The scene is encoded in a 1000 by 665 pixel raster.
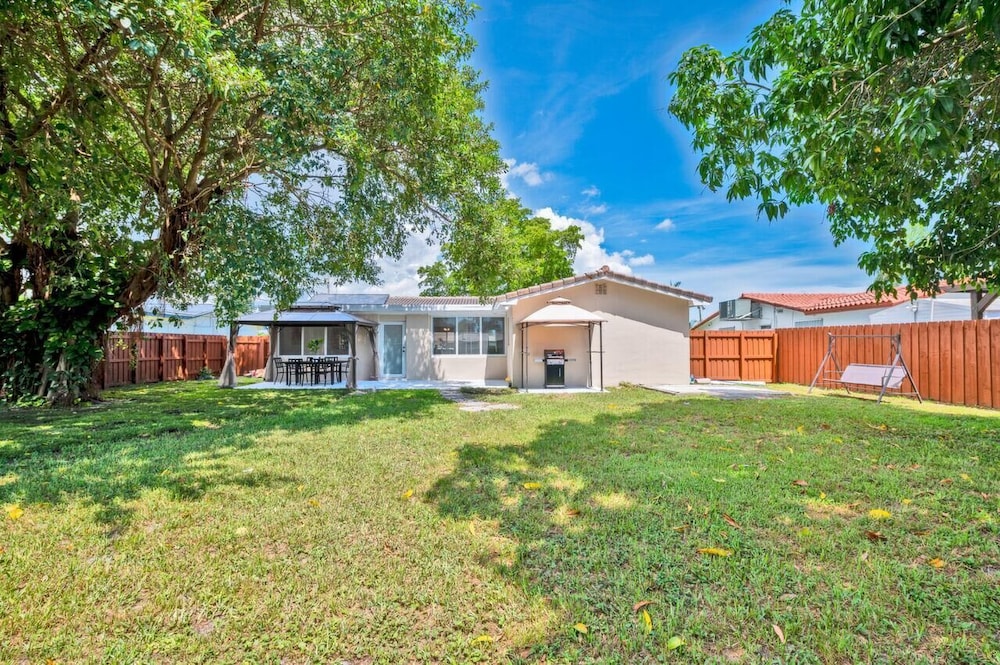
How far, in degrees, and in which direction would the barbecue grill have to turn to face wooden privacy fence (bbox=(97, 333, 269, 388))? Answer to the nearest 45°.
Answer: approximately 90° to its right

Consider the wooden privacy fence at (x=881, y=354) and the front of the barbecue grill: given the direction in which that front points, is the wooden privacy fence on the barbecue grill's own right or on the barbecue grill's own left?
on the barbecue grill's own left

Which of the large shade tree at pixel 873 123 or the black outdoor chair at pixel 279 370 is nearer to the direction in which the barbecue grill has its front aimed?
the large shade tree

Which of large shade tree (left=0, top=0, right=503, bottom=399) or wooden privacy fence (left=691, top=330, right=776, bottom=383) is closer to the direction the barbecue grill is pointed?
the large shade tree

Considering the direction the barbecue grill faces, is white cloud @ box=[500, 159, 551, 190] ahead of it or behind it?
behind

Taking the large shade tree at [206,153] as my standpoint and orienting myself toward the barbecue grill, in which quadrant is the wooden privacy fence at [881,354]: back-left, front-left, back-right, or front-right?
front-right

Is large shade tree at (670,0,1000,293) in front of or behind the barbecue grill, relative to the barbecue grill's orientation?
in front

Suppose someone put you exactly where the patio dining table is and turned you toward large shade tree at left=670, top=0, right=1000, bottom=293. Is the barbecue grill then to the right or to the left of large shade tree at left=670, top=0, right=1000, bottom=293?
left

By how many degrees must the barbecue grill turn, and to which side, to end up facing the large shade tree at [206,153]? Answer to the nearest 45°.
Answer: approximately 45° to its right

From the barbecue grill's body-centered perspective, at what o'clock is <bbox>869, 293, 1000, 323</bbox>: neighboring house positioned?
The neighboring house is roughly at 8 o'clock from the barbecue grill.

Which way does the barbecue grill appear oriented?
toward the camera

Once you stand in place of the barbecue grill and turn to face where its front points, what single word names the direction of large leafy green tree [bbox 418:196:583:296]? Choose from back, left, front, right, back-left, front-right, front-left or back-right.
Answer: back
